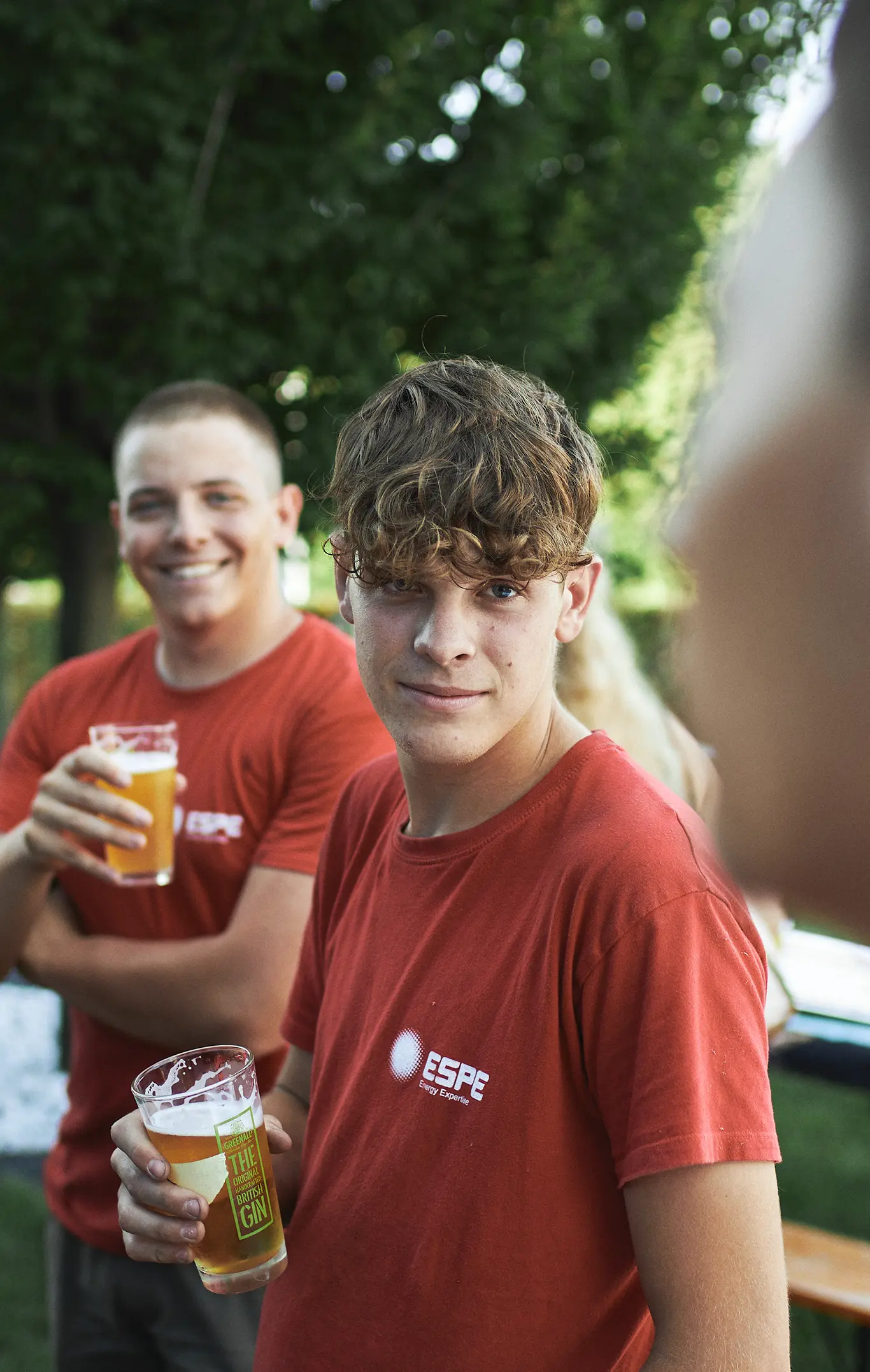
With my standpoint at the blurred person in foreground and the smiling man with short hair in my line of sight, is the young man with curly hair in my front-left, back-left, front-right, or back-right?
front-right

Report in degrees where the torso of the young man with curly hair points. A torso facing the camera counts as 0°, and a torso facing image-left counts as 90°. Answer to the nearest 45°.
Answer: approximately 45°

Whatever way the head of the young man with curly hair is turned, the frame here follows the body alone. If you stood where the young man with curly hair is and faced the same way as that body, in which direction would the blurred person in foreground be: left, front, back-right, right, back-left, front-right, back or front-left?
front-left

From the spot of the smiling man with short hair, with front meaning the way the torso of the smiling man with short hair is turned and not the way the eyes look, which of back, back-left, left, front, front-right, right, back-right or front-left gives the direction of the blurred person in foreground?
front-left

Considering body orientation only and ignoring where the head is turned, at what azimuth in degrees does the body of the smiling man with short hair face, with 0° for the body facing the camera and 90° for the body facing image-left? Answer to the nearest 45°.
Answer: approximately 45°

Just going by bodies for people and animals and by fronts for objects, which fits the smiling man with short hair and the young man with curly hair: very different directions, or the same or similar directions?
same or similar directions

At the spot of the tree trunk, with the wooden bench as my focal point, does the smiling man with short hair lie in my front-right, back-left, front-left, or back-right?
front-right

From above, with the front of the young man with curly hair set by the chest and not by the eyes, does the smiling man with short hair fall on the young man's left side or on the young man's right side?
on the young man's right side

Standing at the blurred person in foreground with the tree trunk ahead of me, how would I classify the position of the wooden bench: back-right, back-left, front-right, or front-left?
front-right

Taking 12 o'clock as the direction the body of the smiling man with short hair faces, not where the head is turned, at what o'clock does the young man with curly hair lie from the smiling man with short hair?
The young man with curly hair is roughly at 10 o'clock from the smiling man with short hair.
